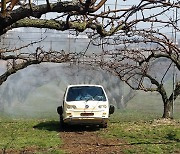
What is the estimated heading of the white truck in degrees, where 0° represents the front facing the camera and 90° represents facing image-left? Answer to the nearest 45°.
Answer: approximately 0°

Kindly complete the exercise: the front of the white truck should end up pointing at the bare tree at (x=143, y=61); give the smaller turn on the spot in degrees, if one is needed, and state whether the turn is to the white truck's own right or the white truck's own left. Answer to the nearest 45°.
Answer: approximately 135° to the white truck's own left
